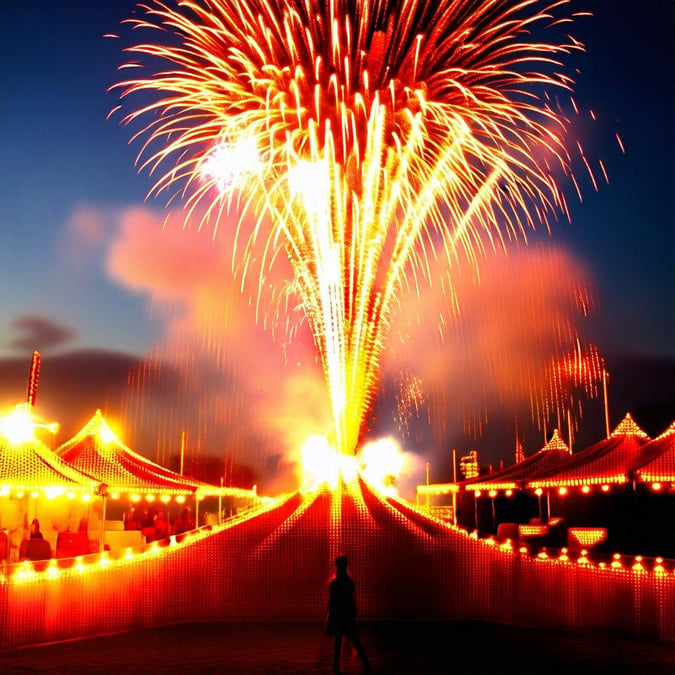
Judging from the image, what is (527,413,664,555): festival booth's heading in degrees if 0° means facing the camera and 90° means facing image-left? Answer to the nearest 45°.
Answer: approximately 45°

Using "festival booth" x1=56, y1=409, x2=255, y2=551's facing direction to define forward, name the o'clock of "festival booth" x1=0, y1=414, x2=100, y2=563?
"festival booth" x1=0, y1=414, x2=100, y2=563 is roughly at 2 o'clock from "festival booth" x1=56, y1=409, x2=255, y2=551.

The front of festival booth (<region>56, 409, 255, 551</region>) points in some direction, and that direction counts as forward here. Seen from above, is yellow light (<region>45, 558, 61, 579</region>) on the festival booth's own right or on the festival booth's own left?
on the festival booth's own right

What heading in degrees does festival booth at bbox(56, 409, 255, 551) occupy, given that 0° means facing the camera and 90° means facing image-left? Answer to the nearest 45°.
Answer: approximately 315°

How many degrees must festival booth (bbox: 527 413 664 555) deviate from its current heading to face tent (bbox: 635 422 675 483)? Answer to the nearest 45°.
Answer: approximately 45° to its left

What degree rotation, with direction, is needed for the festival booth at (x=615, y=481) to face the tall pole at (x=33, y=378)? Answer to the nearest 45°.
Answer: approximately 45° to its right

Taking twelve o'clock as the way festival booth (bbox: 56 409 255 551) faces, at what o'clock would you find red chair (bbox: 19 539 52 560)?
The red chair is roughly at 2 o'clock from the festival booth.
